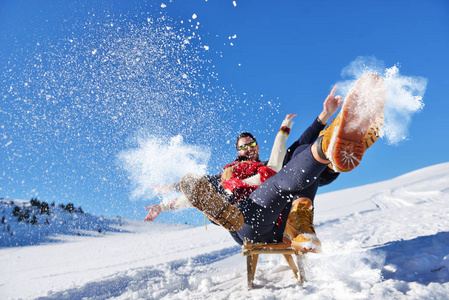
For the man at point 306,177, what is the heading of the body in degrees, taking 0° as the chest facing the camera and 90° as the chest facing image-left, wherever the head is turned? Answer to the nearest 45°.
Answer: approximately 0°

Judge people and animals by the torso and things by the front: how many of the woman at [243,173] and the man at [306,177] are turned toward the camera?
2
